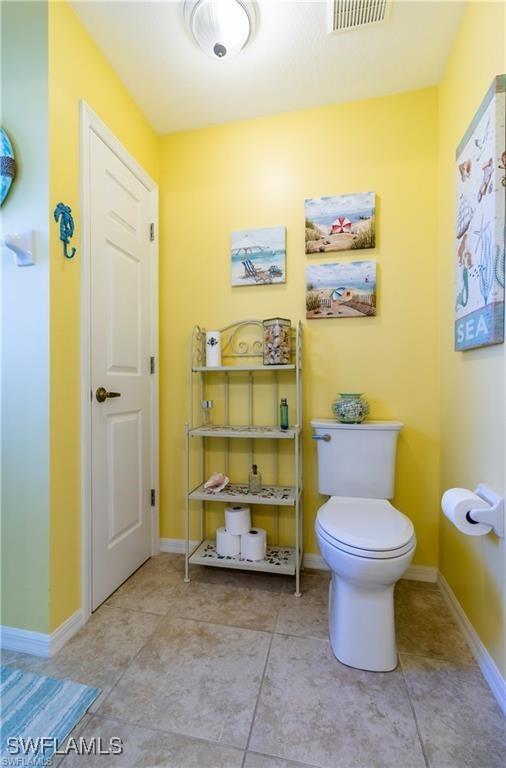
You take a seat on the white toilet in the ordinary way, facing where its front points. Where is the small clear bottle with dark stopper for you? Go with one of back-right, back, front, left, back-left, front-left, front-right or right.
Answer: back-right

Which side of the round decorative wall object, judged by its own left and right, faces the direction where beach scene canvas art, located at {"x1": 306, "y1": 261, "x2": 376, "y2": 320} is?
left

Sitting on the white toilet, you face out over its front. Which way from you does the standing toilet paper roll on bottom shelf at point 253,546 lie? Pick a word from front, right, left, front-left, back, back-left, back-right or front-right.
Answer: back-right

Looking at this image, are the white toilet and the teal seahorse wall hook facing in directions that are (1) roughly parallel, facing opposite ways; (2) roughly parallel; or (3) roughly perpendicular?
roughly perpendicular

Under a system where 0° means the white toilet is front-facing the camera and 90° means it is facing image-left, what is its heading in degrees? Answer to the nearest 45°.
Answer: approximately 0°

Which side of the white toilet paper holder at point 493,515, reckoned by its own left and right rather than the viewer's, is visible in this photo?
left
